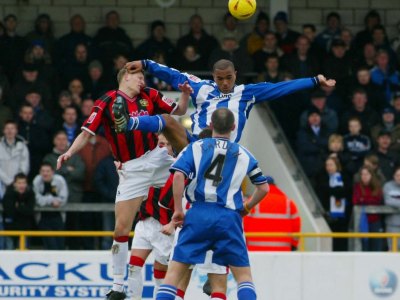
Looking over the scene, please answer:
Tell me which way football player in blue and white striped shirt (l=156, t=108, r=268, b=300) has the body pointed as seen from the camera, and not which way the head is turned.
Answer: away from the camera

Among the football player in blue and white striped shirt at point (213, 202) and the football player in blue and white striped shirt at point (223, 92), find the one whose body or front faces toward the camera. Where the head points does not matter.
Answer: the football player in blue and white striped shirt at point (223, 92)

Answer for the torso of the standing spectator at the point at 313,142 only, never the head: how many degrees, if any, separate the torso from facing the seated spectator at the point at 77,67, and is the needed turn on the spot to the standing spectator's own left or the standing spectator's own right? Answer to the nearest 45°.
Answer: approximately 90° to the standing spectator's own right

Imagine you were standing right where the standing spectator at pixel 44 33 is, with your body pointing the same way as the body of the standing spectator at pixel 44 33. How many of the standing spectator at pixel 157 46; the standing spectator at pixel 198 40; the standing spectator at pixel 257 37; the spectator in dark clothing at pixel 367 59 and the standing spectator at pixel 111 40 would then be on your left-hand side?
5

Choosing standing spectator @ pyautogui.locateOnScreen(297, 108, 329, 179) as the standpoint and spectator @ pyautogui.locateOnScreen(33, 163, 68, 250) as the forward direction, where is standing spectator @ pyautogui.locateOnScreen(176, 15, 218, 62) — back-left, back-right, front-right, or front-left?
front-right

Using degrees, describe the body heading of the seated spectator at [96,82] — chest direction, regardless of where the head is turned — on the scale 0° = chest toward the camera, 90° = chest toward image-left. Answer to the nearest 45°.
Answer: approximately 0°

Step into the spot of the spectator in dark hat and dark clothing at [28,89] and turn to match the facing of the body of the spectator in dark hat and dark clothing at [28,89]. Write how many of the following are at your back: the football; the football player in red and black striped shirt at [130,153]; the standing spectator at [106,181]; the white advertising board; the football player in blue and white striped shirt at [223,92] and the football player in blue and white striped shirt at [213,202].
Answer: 0

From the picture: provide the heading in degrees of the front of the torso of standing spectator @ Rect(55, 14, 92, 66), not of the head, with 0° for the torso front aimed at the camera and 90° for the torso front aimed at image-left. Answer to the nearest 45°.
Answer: approximately 0°

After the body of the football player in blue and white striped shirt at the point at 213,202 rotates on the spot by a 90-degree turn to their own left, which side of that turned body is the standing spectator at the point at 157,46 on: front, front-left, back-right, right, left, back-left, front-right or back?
right

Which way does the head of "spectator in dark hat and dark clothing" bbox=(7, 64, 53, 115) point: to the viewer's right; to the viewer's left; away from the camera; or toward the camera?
toward the camera

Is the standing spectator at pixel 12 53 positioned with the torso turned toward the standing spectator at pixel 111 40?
no

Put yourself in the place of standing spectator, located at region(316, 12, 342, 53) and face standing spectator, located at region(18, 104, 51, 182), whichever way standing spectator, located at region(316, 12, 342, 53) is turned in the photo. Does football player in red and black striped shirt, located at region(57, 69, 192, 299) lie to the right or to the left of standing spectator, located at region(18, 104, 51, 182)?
left

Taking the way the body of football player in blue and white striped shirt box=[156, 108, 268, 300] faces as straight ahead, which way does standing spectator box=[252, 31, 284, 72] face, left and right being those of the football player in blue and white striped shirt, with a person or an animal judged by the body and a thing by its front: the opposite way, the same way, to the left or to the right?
the opposite way

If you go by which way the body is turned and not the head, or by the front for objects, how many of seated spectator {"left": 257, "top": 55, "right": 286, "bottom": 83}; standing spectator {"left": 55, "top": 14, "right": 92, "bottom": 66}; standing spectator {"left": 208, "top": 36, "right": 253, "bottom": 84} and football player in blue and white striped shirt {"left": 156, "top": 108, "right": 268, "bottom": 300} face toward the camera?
3

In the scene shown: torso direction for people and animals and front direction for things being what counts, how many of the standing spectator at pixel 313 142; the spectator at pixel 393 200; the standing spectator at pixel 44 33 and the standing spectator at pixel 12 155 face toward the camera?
4

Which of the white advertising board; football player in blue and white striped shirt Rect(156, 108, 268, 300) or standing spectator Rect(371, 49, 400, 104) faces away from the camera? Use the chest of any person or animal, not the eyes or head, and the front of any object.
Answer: the football player in blue and white striped shirt

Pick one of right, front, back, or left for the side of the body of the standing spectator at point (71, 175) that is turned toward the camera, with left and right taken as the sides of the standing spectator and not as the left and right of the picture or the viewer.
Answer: front

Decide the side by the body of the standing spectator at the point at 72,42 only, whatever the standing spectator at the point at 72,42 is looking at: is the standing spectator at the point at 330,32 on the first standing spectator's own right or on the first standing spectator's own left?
on the first standing spectator's own left

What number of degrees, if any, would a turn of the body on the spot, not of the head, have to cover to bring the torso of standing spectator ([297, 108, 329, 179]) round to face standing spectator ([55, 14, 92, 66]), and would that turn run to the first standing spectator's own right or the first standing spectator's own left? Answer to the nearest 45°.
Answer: approximately 90° to the first standing spectator's own right
